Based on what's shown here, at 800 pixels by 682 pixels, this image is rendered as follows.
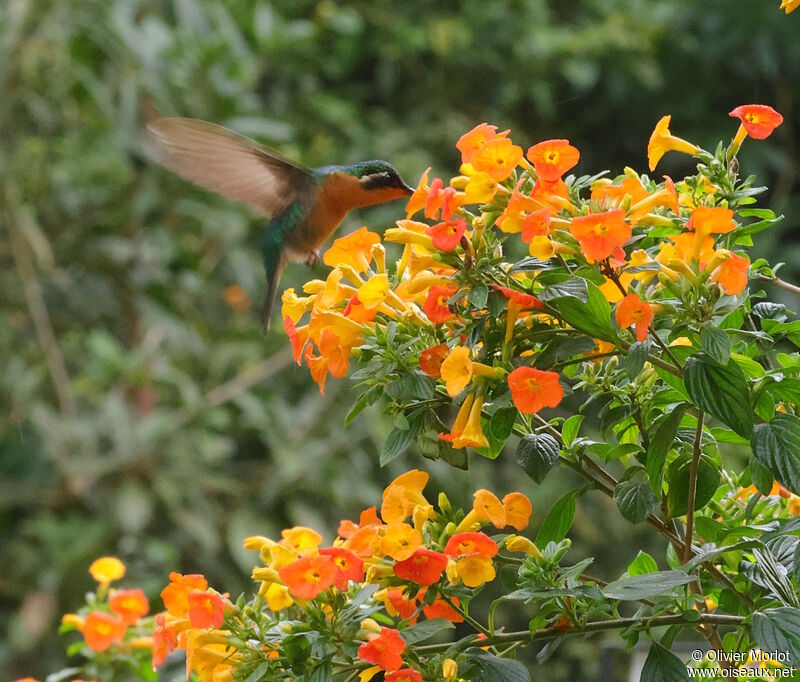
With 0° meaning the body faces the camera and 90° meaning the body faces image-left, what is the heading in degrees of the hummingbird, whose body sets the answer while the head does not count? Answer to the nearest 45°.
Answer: approximately 270°

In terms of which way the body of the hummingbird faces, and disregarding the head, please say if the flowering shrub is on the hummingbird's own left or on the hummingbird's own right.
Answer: on the hummingbird's own right
